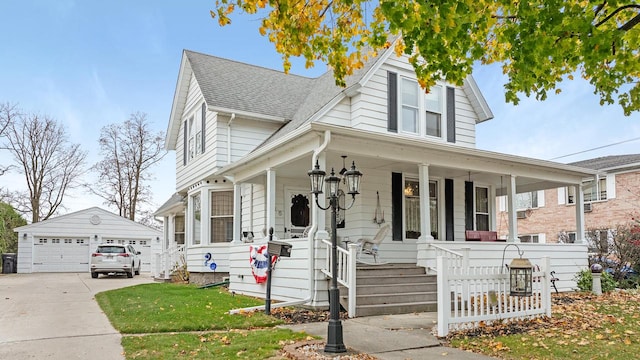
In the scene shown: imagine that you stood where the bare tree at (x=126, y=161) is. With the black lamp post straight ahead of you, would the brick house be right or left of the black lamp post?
left

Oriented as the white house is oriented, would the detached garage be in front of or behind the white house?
behind

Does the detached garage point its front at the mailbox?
yes

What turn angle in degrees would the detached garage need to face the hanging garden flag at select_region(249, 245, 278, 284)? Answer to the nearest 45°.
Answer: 0° — it already faces it

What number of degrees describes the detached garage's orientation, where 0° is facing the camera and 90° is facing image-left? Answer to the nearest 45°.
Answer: approximately 0°

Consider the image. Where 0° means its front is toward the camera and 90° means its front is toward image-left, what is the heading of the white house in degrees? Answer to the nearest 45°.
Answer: approximately 315°

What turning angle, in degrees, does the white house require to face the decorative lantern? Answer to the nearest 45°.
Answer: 0° — it already faces it

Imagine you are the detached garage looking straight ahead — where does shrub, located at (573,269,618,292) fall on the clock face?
The shrub is roughly at 11 o'clock from the detached garage.
